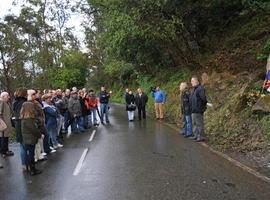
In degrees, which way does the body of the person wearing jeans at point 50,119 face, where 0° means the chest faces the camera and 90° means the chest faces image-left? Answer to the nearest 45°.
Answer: approximately 270°

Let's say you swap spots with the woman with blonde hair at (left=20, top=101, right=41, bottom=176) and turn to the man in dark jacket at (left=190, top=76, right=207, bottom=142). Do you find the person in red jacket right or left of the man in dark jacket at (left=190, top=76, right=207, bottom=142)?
left

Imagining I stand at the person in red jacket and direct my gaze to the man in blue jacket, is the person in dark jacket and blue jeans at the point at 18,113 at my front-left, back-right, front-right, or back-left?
back-right

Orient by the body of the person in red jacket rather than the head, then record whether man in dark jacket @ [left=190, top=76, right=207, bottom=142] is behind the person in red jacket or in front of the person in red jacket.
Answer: in front

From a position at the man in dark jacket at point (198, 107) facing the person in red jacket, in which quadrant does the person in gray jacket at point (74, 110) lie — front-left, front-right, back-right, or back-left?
front-left

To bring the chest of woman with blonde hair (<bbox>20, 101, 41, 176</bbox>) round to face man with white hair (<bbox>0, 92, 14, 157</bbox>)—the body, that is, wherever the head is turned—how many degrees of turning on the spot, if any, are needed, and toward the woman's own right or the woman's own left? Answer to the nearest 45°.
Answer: approximately 45° to the woman's own left

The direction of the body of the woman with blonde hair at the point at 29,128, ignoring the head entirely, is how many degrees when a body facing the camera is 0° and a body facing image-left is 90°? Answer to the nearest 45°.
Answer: approximately 225°
